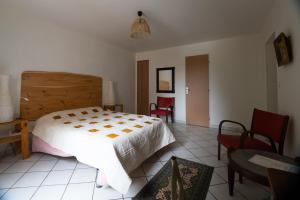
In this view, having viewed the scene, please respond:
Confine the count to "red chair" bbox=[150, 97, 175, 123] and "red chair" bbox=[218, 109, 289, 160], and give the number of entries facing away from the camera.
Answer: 0

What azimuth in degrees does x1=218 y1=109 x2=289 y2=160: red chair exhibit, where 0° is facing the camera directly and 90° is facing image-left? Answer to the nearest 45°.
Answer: approximately 45°

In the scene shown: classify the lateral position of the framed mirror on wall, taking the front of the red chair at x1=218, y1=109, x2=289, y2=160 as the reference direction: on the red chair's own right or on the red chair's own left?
on the red chair's own right

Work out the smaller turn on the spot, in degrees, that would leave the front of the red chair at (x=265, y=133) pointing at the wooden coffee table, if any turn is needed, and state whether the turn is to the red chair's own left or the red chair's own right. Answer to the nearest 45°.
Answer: approximately 45° to the red chair's own left

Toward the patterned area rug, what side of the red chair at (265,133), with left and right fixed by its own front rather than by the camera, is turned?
front

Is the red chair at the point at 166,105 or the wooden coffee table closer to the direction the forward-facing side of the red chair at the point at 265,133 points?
the wooden coffee table

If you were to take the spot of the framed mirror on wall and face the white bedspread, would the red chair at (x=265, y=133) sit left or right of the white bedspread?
left

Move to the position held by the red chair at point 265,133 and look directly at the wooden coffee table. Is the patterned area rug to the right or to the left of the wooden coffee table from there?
right

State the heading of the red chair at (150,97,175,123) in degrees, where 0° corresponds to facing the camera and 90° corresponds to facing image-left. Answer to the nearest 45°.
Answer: approximately 45°
